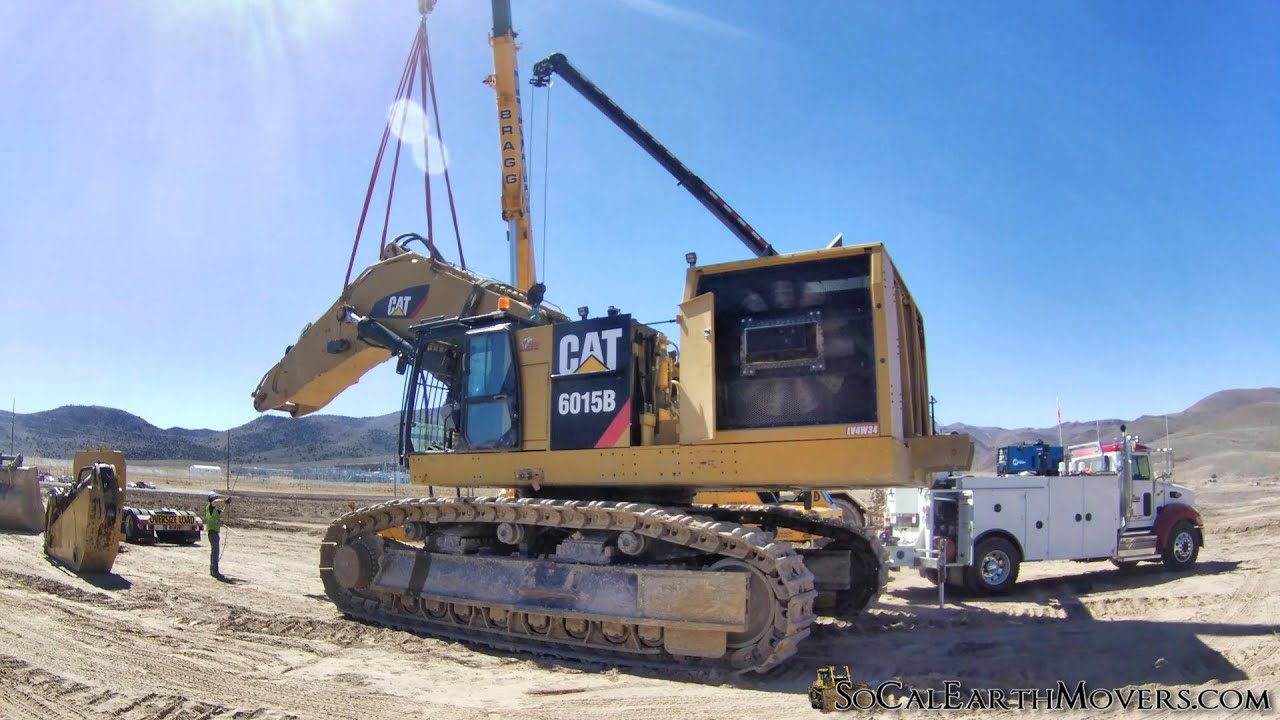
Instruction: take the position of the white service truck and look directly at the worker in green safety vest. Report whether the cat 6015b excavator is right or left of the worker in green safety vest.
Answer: left

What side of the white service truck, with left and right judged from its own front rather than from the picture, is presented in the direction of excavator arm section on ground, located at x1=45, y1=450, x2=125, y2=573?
back

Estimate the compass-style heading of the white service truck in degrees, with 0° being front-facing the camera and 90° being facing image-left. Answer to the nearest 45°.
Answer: approximately 225°

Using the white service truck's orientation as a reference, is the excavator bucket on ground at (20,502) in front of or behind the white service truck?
behind

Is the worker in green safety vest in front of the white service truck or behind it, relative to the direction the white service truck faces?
behind

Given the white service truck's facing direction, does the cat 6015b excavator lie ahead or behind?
behind
